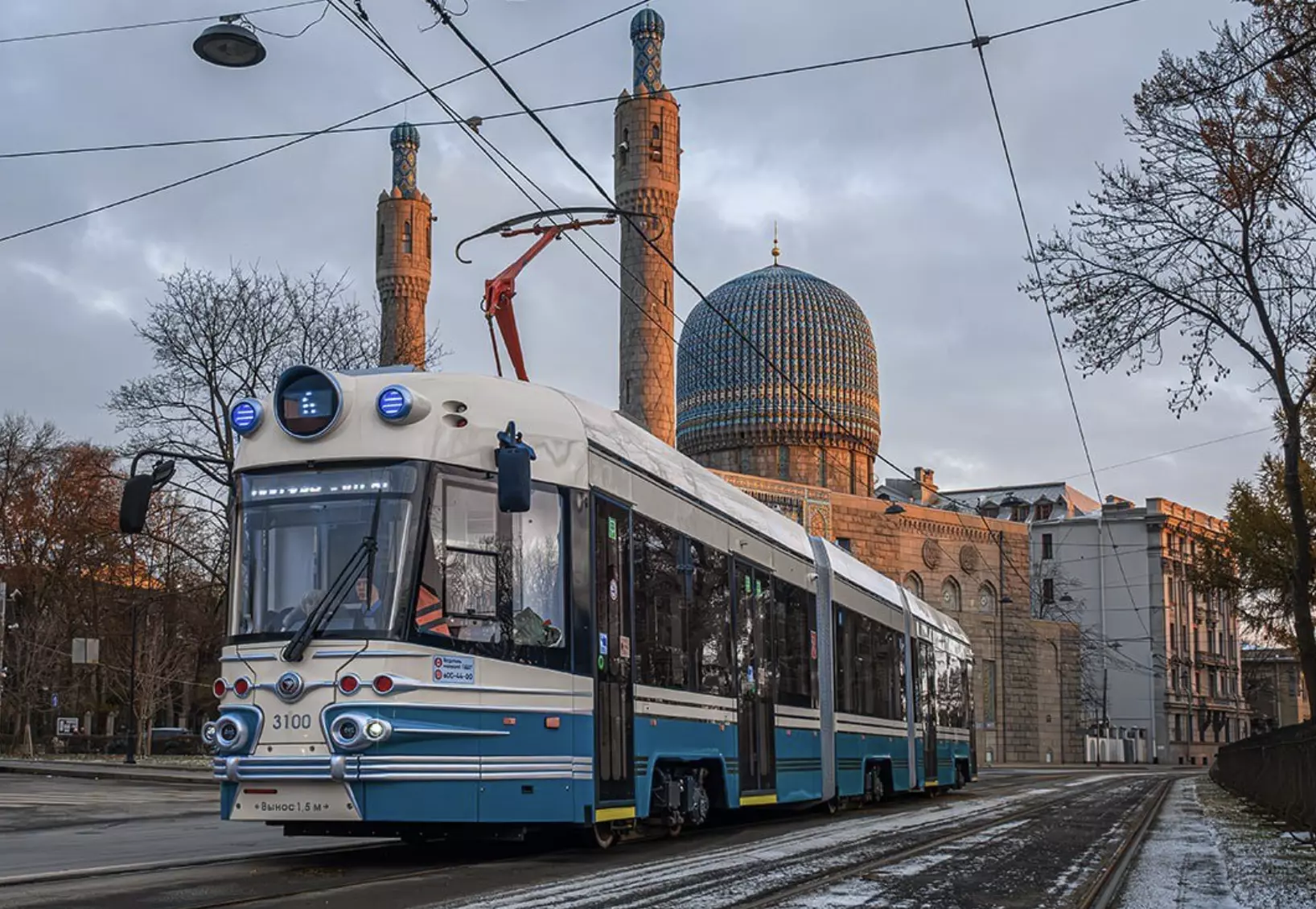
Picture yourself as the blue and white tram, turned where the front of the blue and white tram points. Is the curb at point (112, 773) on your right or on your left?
on your right

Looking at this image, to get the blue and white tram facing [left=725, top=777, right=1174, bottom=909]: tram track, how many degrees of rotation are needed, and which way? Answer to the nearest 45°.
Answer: approximately 135° to its left

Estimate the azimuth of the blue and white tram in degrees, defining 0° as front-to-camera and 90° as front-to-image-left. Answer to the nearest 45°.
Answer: approximately 45°

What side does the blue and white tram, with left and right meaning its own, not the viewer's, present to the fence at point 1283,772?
left
